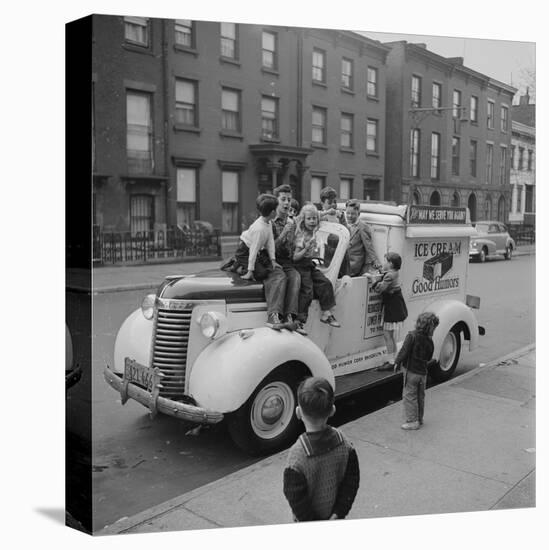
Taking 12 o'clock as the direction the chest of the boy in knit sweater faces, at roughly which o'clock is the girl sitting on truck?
The girl sitting on truck is roughly at 12 o'clock from the boy in knit sweater.

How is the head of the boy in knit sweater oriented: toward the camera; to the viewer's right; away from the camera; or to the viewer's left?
away from the camera

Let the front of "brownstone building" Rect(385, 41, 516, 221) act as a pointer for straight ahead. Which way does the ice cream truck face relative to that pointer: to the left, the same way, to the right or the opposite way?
to the right

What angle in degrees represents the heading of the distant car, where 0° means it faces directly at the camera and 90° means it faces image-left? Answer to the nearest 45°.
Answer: approximately 45°

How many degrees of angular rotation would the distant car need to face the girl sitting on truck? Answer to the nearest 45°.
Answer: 0° — it already faces them

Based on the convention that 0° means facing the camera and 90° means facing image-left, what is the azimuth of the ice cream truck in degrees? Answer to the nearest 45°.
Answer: approximately 45°

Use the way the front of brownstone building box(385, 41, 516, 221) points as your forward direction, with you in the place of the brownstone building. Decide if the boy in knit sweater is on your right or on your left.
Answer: on your right

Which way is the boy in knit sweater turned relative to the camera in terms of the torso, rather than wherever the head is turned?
away from the camera

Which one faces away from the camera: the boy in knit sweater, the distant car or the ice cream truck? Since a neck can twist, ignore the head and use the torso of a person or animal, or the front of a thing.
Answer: the boy in knit sweater

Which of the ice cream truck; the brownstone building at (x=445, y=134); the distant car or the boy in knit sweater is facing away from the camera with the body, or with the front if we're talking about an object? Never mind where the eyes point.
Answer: the boy in knit sweater

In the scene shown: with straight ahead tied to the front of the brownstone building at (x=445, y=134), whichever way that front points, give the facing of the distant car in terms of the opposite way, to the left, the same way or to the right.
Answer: to the right

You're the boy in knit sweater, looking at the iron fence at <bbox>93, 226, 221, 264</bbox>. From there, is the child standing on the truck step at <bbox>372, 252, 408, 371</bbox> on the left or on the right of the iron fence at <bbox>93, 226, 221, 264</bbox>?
right
